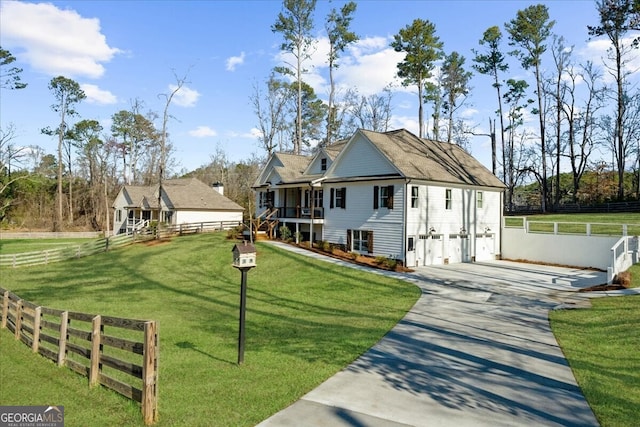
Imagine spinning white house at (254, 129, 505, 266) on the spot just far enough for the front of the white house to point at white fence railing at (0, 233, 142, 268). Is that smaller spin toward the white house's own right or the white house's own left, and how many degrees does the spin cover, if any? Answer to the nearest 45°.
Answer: approximately 45° to the white house's own right

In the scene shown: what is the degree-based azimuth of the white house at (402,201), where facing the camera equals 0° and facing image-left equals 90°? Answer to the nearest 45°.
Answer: approximately 45°

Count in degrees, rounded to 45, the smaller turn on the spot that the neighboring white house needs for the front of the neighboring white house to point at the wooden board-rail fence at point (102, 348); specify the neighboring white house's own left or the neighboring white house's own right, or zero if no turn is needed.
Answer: approximately 45° to the neighboring white house's own left

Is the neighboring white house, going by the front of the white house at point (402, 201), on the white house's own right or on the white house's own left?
on the white house's own right

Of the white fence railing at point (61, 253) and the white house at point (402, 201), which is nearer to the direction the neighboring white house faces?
the white fence railing

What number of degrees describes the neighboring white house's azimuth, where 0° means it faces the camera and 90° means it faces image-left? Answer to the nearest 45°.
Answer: approximately 45°

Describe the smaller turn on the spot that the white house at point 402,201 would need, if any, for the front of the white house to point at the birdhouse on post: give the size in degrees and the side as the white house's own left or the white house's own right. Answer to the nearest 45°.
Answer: approximately 45° to the white house's own left

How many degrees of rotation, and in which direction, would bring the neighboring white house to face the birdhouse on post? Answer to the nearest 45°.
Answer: approximately 45° to its left
